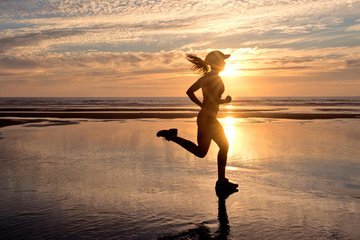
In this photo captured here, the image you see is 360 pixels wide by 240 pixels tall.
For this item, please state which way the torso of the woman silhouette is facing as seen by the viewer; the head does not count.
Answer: to the viewer's right
